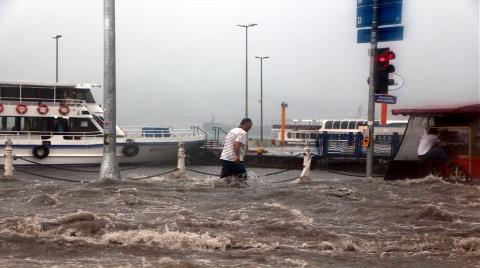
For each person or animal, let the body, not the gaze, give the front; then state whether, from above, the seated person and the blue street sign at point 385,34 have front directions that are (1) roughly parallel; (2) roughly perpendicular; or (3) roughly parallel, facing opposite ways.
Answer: roughly perpendicular

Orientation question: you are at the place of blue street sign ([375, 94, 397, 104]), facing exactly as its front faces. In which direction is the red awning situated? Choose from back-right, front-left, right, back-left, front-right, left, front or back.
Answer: back-left

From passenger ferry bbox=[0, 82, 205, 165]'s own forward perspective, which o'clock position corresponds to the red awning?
The red awning is roughly at 2 o'clock from the passenger ferry.

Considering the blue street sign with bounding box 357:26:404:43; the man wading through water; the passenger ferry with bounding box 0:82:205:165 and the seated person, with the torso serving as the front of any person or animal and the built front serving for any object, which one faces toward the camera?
the blue street sign

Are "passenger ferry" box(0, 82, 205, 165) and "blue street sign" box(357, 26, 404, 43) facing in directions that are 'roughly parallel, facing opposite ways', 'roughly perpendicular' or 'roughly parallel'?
roughly perpendicular

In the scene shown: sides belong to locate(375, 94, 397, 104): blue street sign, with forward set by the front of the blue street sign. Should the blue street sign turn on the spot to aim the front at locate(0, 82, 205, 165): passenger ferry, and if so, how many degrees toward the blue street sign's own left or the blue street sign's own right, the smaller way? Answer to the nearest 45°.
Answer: approximately 135° to the blue street sign's own right

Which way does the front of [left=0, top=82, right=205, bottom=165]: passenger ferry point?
to the viewer's right
